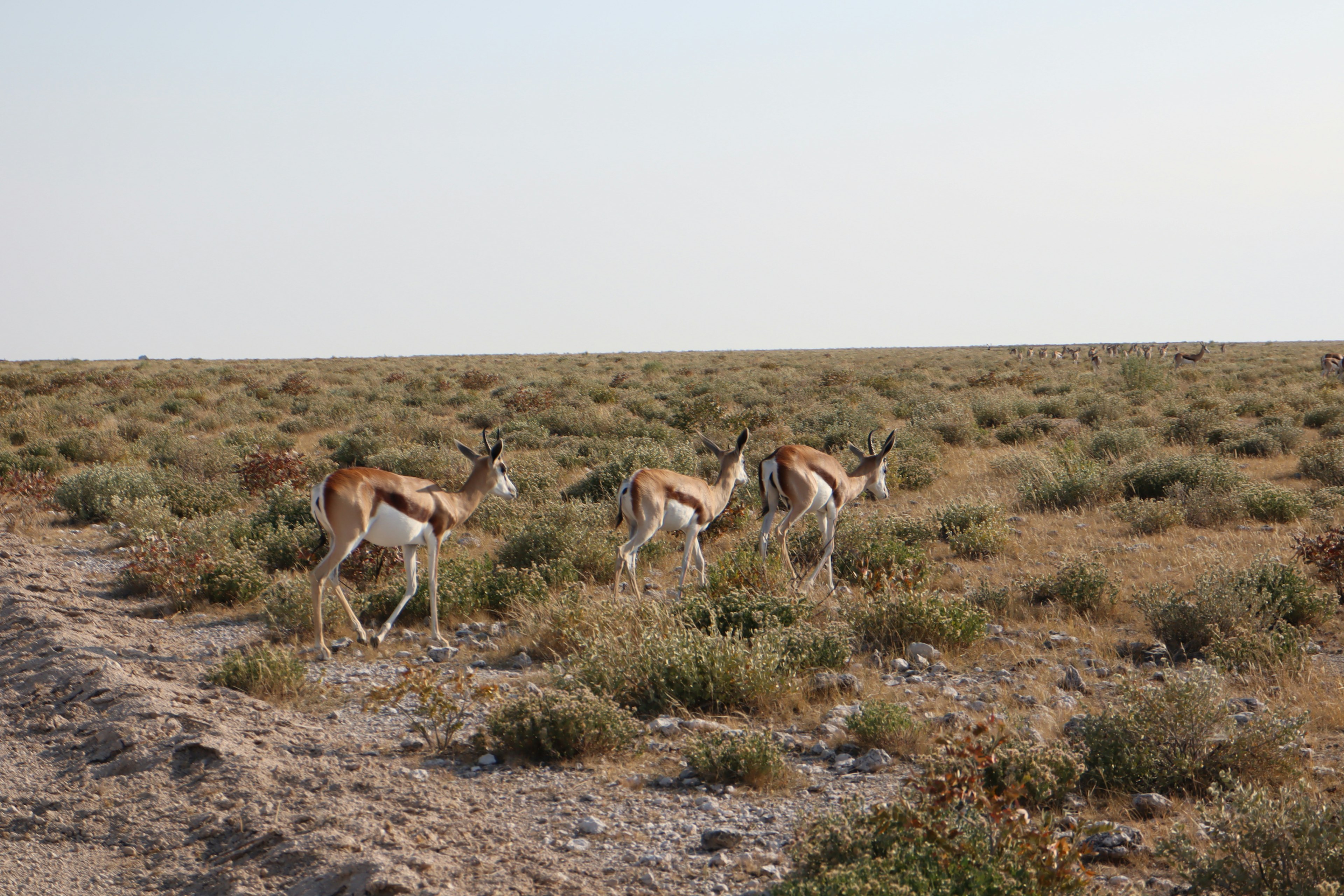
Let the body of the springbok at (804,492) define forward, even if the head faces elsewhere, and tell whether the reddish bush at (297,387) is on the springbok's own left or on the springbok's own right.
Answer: on the springbok's own left

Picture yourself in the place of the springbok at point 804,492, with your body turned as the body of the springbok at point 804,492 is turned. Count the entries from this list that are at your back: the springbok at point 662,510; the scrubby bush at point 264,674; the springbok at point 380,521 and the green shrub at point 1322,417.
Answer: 3

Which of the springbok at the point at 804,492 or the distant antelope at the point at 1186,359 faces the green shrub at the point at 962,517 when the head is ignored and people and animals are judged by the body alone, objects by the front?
the springbok

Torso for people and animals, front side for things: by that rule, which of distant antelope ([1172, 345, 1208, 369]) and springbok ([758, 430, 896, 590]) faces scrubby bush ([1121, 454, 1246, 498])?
the springbok

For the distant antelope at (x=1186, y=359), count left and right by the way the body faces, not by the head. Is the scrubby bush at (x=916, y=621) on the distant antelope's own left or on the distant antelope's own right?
on the distant antelope's own right

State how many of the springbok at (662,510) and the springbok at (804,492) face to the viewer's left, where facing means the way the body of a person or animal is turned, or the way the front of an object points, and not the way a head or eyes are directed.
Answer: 0

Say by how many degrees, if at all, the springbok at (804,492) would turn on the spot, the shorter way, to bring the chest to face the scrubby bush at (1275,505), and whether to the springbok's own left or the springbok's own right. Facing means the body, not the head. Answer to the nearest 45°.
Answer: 0° — it already faces it

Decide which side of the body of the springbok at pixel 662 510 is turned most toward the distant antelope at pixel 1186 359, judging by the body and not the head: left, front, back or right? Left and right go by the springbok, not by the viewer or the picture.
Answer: front

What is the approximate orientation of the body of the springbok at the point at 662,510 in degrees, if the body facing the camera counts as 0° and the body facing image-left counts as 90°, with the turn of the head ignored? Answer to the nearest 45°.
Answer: approximately 225°

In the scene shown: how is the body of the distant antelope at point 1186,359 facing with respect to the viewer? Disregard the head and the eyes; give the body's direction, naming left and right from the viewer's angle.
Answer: facing to the right of the viewer

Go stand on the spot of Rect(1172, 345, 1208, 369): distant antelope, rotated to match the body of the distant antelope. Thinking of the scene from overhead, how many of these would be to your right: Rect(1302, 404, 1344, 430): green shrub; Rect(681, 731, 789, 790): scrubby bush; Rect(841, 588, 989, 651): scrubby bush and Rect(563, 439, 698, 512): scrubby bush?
4

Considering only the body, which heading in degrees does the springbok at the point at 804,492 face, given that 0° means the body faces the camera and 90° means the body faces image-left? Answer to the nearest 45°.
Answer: approximately 225°

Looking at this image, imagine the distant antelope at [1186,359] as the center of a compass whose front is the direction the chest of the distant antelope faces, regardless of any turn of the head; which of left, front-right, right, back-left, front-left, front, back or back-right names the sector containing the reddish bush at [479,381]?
back-right

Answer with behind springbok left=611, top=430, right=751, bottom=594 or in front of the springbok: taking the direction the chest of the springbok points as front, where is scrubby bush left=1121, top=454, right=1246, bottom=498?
in front

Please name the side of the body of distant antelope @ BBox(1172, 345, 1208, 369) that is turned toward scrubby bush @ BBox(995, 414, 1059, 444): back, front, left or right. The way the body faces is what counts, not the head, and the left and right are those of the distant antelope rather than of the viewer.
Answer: right
